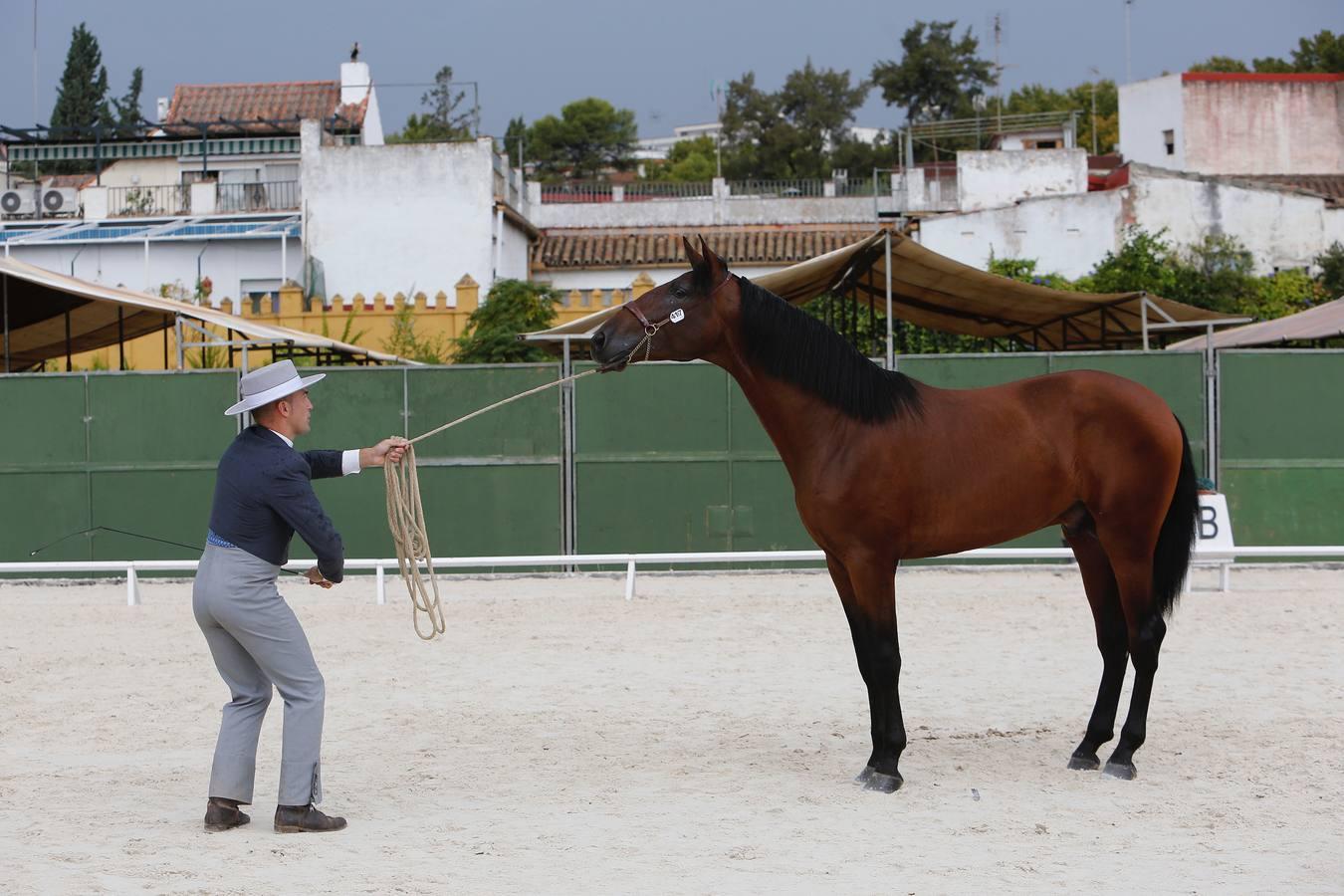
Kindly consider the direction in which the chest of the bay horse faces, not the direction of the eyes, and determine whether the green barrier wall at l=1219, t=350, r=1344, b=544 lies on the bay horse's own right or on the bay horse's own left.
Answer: on the bay horse's own right

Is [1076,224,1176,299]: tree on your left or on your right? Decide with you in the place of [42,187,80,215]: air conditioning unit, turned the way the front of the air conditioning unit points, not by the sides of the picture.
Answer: on your left

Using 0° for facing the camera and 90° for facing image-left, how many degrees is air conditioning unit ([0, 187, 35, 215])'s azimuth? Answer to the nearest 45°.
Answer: approximately 0°

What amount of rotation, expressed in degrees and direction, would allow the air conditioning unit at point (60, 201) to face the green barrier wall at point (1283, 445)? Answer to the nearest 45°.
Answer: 0° — it already faces it

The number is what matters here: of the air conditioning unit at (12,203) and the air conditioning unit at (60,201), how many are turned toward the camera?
2

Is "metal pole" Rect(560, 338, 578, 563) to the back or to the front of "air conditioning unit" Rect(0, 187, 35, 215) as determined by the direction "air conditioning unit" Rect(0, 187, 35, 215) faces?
to the front

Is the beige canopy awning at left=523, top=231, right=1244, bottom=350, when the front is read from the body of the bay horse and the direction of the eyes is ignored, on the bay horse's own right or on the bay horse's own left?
on the bay horse's own right

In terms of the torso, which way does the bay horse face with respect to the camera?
to the viewer's left

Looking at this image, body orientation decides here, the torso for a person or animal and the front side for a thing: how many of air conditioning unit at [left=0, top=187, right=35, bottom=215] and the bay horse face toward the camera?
1

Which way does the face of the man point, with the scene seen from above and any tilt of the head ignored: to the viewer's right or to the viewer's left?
to the viewer's right

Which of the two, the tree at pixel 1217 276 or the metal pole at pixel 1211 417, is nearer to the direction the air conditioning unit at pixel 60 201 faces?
the metal pole

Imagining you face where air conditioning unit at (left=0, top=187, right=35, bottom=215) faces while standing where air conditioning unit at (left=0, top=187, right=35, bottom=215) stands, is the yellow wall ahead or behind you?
ahead
